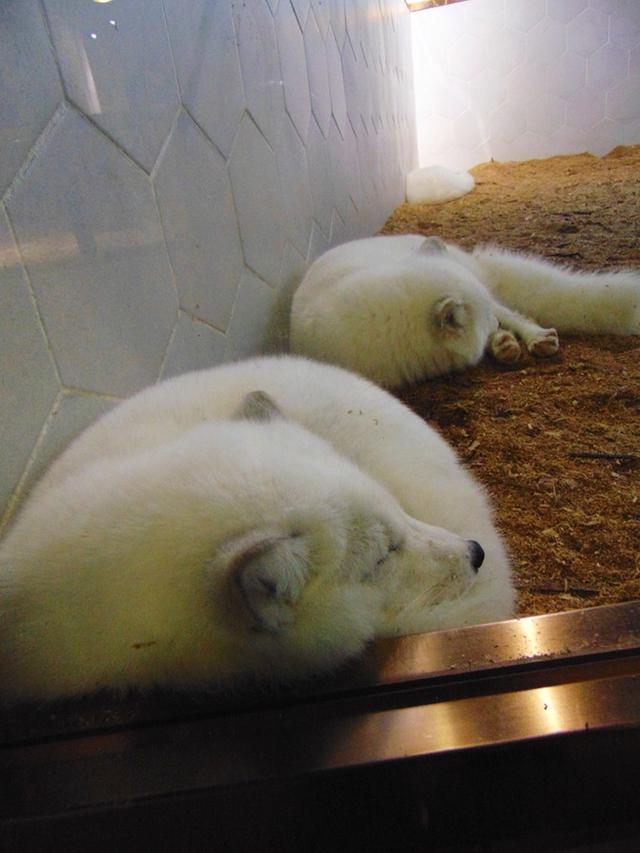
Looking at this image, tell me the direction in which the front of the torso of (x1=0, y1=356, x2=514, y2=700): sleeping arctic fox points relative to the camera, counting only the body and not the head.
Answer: to the viewer's right

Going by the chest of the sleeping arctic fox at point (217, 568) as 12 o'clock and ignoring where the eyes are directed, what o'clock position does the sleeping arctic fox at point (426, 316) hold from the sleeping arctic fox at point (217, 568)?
the sleeping arctic fox at point (426, 316) is roughly at 10 o'clock from the sleeping arctic fox at point (217, 568).
